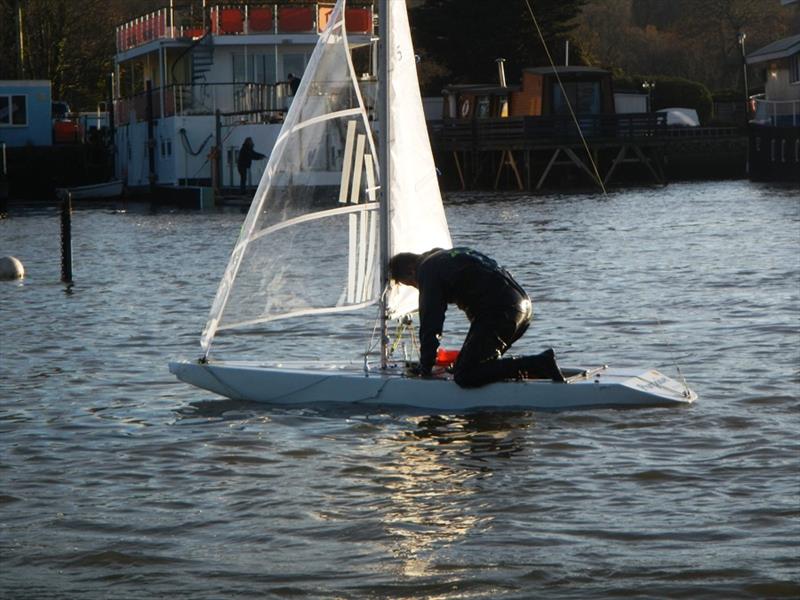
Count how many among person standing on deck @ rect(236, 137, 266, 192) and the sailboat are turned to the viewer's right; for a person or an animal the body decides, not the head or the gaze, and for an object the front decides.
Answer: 1

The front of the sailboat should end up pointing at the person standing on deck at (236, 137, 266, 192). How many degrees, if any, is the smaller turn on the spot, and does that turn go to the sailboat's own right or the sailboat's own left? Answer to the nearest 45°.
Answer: approximately 90° to the sailboat's own right

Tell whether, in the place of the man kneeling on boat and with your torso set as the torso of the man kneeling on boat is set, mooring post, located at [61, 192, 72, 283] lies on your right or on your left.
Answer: on your right

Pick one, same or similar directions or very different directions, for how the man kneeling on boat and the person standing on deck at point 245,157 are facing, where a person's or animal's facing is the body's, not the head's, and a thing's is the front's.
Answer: very different directions

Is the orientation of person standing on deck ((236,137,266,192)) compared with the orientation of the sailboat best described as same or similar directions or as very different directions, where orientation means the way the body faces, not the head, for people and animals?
very different directions

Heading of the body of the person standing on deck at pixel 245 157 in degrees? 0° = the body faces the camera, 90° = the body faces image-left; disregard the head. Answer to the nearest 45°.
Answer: approximately 270°

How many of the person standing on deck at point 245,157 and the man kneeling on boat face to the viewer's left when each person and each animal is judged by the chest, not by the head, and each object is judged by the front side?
1

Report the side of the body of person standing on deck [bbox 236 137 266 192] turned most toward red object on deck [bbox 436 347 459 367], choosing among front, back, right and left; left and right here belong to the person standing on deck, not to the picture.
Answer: right

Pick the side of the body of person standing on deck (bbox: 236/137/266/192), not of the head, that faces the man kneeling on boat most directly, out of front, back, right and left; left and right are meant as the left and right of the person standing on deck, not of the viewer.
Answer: right

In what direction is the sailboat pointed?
to the viewer's left

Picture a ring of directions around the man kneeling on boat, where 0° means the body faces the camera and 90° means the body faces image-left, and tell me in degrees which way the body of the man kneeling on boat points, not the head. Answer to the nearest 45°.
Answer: approximately 90°
